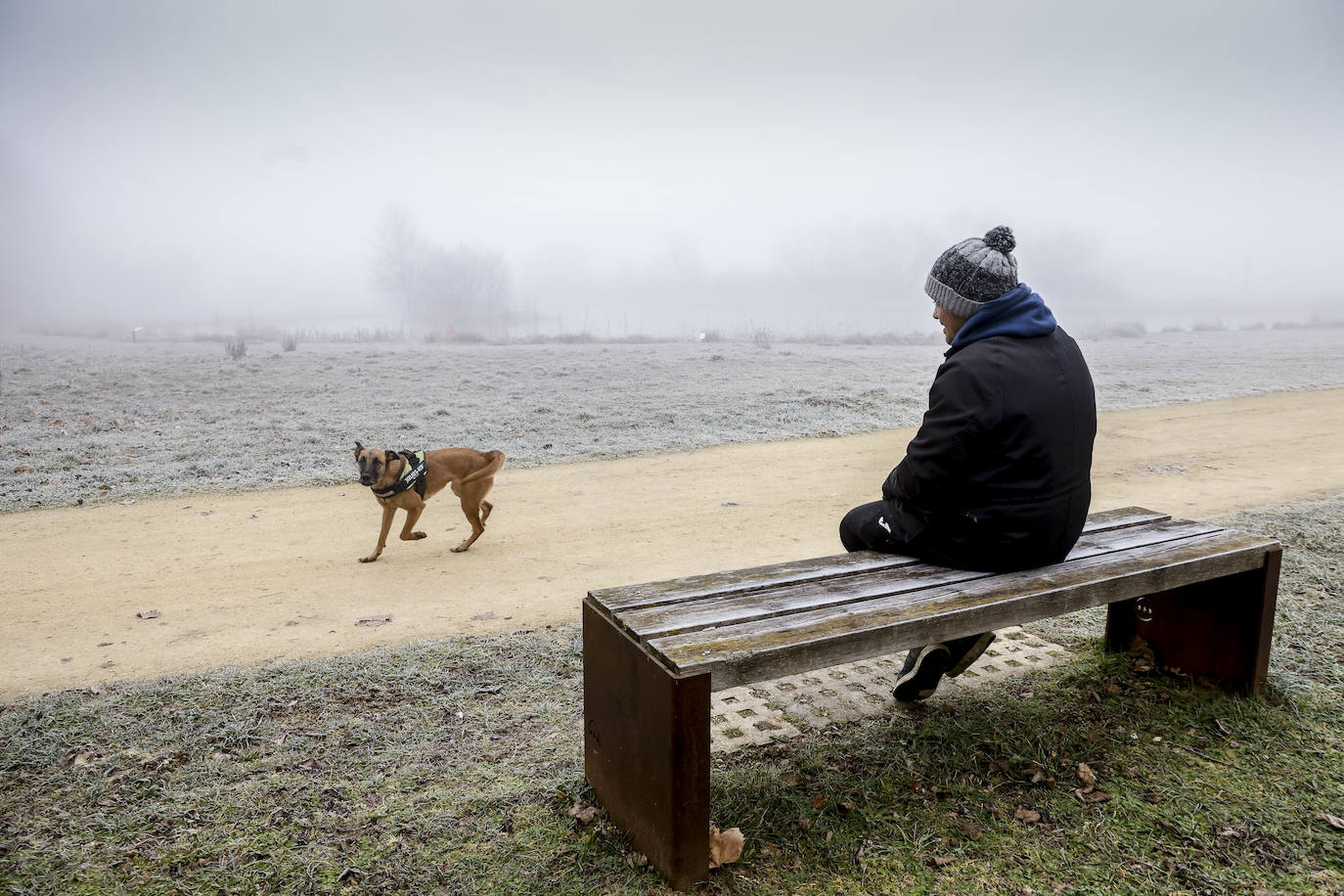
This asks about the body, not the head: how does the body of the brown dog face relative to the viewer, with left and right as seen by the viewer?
facing the viewer and to the left of the viewer

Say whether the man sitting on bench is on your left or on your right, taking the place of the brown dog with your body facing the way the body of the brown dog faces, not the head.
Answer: on your left

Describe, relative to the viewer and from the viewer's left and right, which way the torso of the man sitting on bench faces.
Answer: facing away from the viewer and to the left of the viewer

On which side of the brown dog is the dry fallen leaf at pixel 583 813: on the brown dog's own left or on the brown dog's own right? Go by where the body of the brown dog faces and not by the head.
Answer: on the brown dog's own left

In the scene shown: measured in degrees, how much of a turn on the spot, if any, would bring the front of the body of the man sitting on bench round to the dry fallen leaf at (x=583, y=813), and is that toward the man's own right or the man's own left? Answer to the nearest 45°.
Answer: approximately 90° to the man's own left

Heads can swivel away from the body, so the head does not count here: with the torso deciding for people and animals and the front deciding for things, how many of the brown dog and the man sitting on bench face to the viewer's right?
0

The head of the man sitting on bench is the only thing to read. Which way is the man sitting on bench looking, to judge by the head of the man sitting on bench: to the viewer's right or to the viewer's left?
to the viewer's left

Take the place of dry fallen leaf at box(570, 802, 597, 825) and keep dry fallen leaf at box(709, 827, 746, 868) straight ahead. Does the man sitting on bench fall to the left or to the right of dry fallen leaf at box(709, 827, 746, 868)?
left

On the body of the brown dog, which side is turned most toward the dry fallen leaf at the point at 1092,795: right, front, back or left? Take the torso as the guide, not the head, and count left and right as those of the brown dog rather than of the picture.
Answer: left
